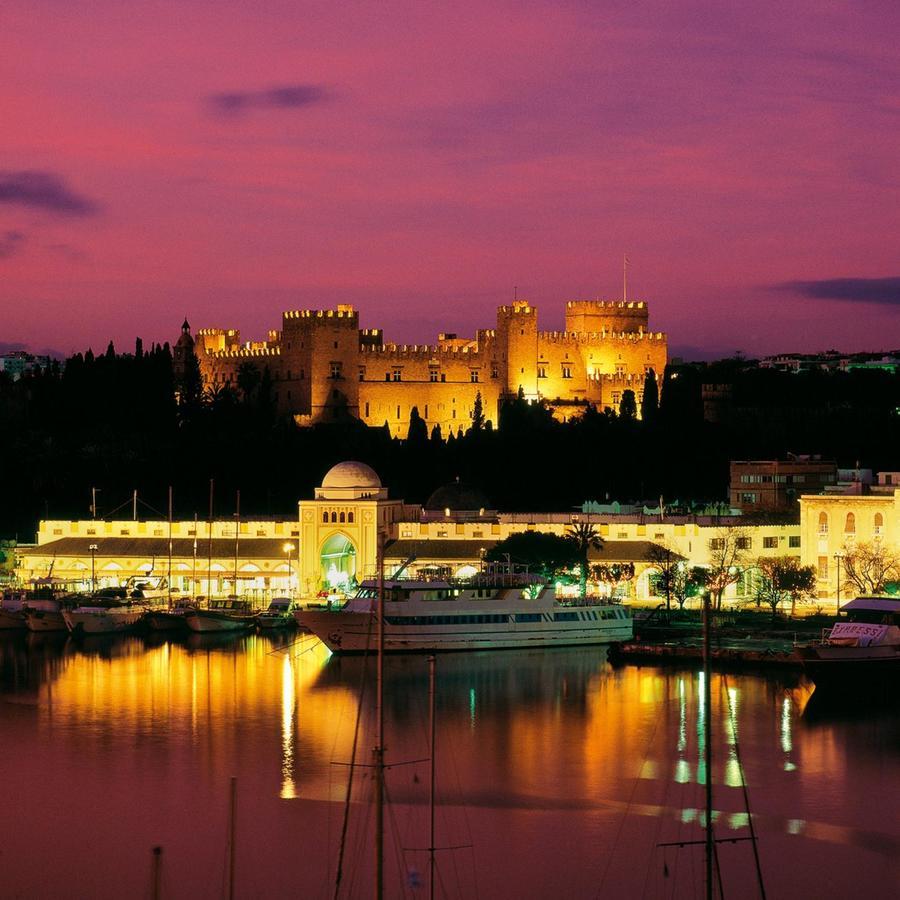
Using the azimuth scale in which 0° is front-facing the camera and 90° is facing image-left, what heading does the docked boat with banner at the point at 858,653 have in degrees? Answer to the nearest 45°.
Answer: approximately 90°
